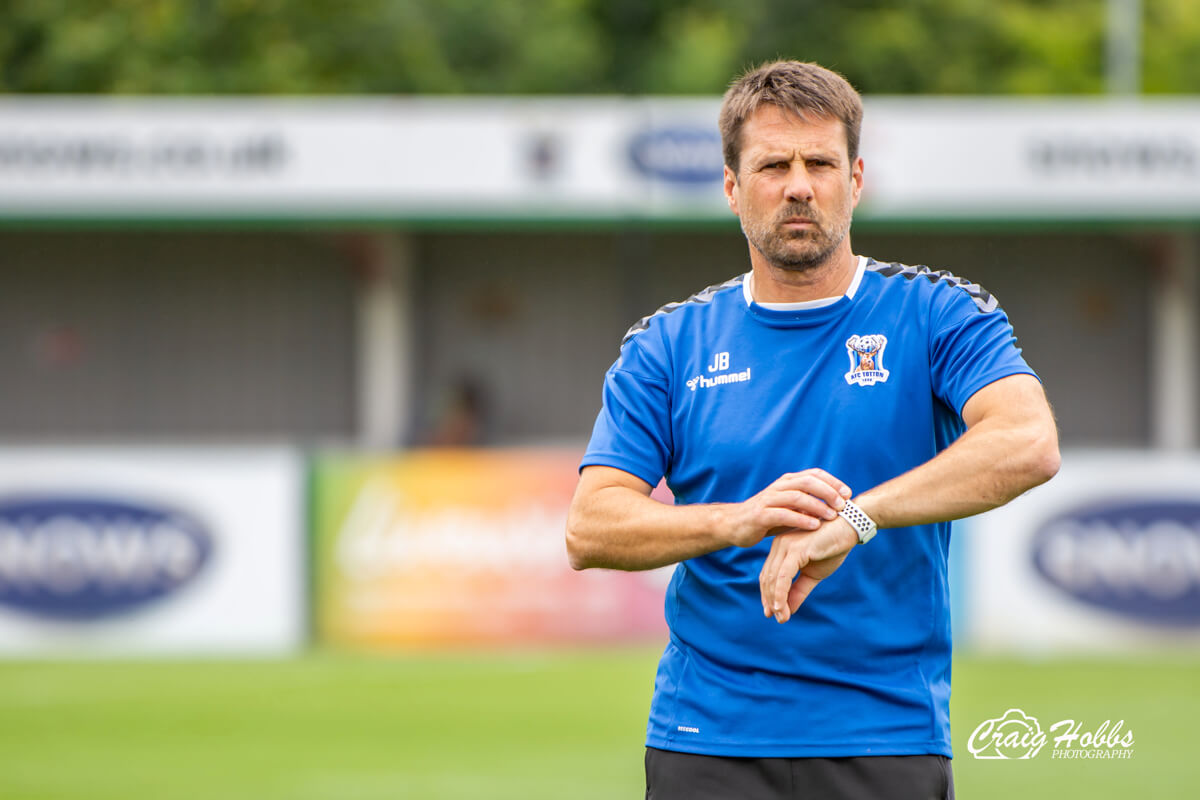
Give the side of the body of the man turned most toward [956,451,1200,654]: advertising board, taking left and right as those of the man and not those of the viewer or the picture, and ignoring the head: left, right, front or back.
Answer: back

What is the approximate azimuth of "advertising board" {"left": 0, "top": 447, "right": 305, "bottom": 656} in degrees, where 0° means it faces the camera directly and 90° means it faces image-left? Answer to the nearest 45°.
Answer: approximately 0°

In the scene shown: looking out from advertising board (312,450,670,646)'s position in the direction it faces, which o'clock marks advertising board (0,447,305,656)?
advertising board (0,447,305,656) is roughly at 3 o'clock from advertising board (312,450,670,646).

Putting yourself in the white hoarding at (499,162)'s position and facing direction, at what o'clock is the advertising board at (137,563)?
The advertising board is roughly at 1 o'clock from the white hoarding.

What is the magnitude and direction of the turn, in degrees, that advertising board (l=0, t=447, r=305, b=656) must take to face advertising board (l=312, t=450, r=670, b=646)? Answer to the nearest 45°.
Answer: approximately 90° to its left

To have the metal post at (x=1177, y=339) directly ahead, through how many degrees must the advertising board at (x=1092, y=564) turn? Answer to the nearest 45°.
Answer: approximately 180°
